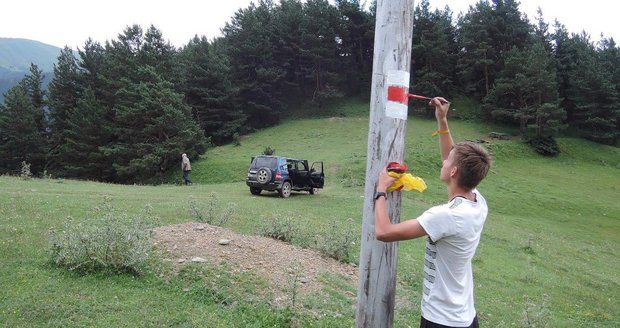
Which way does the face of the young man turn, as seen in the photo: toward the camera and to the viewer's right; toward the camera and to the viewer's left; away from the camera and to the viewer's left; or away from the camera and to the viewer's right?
away from the camera and to the viewer's left

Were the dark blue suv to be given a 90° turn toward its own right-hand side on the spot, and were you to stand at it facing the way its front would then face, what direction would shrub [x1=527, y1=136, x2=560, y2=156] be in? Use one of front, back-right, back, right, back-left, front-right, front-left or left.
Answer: left

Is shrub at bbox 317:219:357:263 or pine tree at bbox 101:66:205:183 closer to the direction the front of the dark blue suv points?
the pine tree

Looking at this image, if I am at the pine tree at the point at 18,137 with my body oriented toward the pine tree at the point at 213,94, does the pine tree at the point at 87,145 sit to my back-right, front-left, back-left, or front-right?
front-right

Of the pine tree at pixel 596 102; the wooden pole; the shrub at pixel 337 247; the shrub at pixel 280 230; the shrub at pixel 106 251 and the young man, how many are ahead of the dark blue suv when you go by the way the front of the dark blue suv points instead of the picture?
1

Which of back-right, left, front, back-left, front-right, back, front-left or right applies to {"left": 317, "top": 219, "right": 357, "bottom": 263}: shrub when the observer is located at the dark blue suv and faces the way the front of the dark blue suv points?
back-right

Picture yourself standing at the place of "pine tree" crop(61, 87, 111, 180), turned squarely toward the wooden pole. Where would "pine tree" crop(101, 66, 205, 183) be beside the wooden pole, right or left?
left

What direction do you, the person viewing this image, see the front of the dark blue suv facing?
facing away from the viewer and to the right of the viewer

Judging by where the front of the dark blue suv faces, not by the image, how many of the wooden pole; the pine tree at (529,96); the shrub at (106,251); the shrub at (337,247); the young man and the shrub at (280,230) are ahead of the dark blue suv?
1

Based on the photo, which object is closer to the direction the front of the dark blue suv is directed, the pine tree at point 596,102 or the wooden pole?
the pine tree

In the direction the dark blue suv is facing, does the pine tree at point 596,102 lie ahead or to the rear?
ahead

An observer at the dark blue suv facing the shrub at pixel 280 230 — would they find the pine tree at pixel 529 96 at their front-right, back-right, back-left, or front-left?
back-left

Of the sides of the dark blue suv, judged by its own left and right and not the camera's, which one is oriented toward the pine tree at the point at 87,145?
left

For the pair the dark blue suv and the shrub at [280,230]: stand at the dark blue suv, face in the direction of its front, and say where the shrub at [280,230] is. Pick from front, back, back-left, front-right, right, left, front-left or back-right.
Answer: back-right
